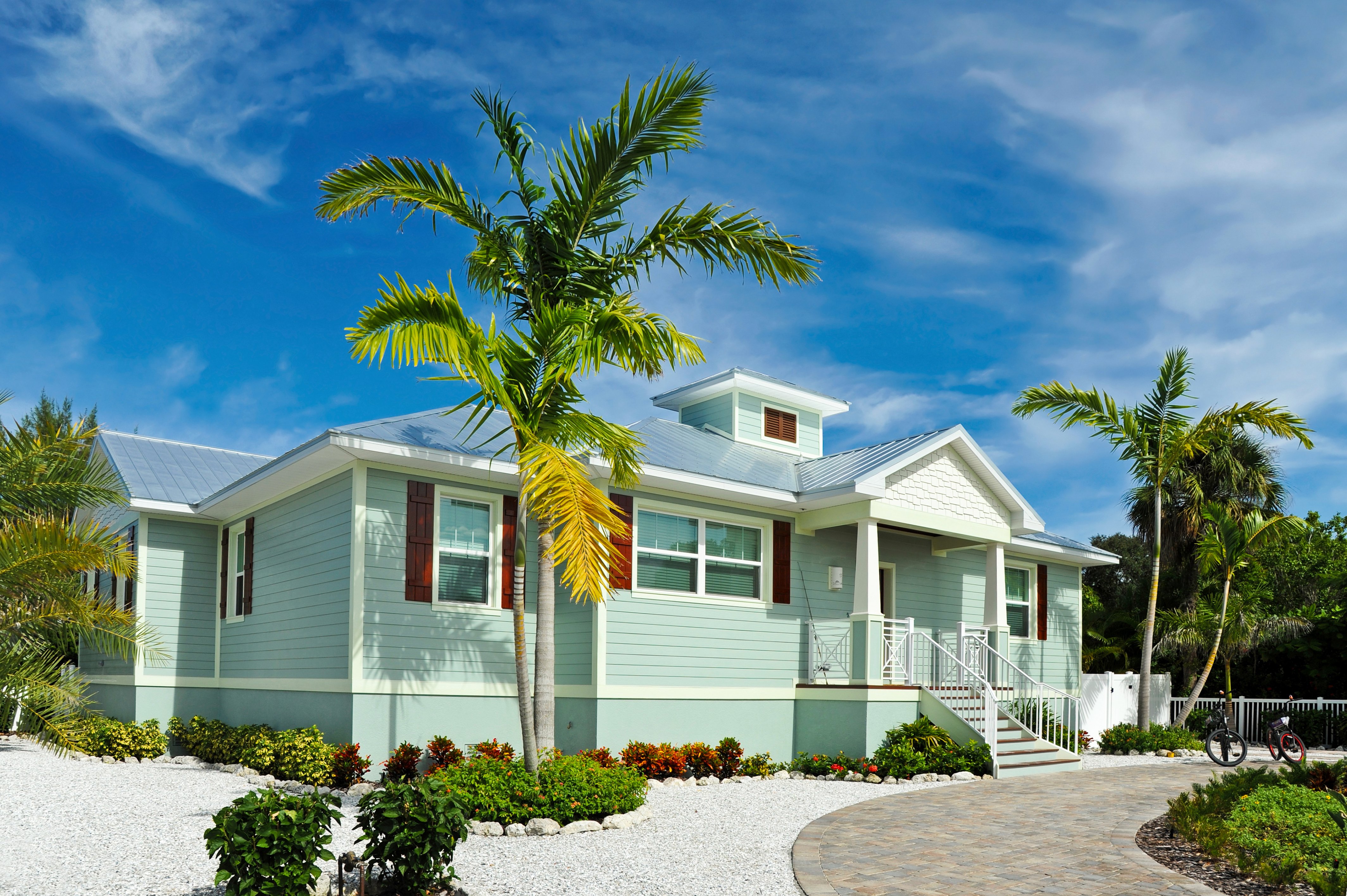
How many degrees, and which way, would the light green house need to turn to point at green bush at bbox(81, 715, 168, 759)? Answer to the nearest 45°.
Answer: approximately 135° to its right

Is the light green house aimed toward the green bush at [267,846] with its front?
no

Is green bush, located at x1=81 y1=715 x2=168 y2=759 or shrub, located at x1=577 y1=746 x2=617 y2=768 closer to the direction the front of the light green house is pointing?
the shrub

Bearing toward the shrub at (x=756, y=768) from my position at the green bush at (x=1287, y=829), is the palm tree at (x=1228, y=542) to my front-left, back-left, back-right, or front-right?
front-right

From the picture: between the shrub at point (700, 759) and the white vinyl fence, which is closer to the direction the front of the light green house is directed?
the shrub

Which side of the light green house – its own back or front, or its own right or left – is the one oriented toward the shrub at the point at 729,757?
front

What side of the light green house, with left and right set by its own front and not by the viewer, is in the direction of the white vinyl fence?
left

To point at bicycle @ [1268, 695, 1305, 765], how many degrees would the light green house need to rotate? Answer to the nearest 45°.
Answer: approximately 45° to its left

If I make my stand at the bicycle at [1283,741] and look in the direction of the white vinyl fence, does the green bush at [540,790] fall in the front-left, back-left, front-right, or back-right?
back-left
